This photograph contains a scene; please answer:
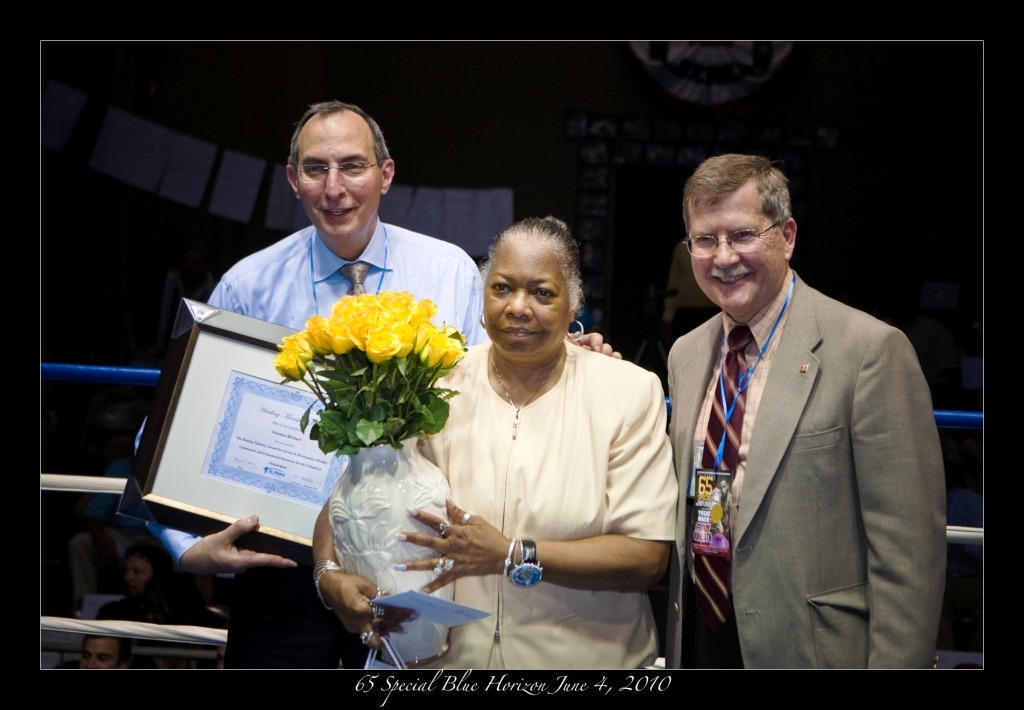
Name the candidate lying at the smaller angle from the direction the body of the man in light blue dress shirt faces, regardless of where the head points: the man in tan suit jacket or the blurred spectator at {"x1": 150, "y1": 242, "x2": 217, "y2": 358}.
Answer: the man in tan suit jacket

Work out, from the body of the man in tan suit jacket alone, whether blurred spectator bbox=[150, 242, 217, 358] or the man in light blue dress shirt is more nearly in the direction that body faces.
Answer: the man in light blue dress shirt

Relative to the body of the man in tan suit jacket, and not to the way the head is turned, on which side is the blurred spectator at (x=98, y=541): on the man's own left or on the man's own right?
on the man's own right

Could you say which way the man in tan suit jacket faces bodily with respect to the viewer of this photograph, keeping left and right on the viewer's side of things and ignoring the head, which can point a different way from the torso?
facing the viewer and to the left of the viewer

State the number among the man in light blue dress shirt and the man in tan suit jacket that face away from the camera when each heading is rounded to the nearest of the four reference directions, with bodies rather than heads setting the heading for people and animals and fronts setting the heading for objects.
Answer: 0

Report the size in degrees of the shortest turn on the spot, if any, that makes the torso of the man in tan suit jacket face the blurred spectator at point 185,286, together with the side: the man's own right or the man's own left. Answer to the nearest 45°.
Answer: approximately 90° to the man's own right

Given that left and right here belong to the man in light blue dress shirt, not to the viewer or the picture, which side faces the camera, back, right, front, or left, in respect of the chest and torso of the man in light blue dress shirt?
front

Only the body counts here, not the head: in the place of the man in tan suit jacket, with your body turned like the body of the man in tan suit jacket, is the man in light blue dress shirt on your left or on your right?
on your right

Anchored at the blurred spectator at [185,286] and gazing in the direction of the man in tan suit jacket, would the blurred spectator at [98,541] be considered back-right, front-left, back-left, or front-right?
front-right

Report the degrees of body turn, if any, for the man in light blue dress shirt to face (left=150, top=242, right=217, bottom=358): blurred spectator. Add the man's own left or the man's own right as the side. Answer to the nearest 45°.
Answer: approximately 180°

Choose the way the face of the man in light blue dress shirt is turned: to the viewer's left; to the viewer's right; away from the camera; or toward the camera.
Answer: toward the camera

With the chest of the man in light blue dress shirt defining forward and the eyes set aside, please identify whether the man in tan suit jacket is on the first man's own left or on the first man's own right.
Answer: on the first man's own left
